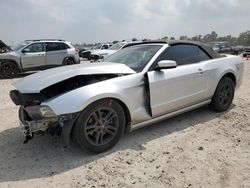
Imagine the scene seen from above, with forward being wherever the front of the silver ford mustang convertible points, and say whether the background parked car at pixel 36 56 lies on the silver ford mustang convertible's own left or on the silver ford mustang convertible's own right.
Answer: on the silver ford mustang convertible's own right

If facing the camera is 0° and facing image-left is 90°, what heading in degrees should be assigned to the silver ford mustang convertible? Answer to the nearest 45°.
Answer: approximately 45°

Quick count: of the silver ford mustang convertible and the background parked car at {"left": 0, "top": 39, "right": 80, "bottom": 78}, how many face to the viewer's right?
0

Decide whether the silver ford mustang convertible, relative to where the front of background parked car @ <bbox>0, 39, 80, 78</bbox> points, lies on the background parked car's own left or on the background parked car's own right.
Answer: on the background parked car's own left

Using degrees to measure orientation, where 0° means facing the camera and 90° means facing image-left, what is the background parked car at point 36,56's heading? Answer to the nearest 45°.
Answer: approximately 45°
